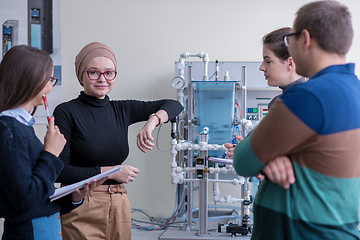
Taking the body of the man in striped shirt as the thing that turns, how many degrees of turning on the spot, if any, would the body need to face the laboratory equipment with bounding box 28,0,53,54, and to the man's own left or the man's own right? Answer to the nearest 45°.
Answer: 0° — they already face it

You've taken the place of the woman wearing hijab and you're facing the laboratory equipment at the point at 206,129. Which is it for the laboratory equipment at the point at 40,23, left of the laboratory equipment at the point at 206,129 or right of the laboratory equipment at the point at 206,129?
left

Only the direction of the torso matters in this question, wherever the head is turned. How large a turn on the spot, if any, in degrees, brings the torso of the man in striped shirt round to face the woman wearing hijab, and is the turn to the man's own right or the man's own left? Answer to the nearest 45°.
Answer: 0° — they already face them

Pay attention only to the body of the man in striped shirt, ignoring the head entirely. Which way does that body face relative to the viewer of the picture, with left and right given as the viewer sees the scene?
facing away from the viewer and to the left of the viewer

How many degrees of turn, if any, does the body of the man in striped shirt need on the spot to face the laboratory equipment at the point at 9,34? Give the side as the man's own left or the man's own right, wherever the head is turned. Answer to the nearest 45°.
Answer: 0° — they already face it
